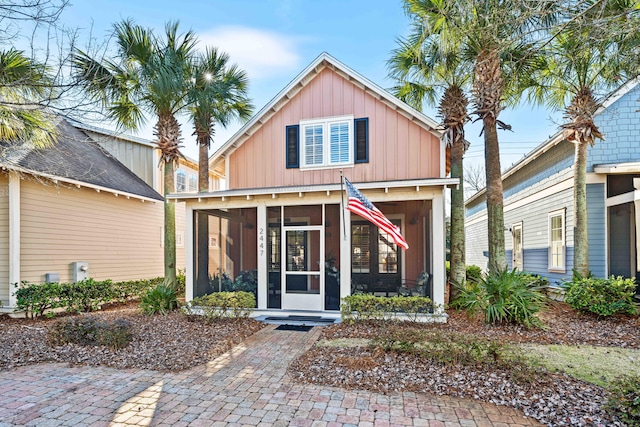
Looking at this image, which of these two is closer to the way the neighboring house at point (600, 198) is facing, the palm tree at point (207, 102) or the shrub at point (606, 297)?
the shrub

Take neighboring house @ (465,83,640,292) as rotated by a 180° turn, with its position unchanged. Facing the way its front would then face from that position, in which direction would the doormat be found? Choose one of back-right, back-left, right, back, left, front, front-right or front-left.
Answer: back-left

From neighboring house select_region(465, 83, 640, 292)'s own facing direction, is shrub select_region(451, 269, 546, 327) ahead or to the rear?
ahead

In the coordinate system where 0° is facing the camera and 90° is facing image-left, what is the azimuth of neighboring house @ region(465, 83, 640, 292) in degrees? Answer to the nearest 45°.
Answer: approximately 0°

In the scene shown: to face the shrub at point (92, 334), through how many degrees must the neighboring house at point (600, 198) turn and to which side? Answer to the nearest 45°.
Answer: approximately 45° to its right

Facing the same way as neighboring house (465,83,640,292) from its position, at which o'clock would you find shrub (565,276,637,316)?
The shrub is roughly at 12 o'clock from the neighboring house.

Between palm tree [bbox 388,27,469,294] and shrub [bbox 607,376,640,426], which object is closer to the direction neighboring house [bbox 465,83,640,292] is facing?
the shrub

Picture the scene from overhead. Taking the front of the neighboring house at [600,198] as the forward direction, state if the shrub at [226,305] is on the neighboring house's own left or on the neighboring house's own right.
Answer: on the neighboring house's own right

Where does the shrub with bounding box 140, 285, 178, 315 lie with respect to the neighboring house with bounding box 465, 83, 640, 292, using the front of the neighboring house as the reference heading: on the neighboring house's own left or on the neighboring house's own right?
on the neighboring house's own right

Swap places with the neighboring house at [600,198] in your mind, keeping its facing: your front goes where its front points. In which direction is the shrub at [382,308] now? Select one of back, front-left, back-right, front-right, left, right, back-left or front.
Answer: front-right

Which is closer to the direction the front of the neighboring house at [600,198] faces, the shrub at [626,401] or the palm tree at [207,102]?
the shrub
